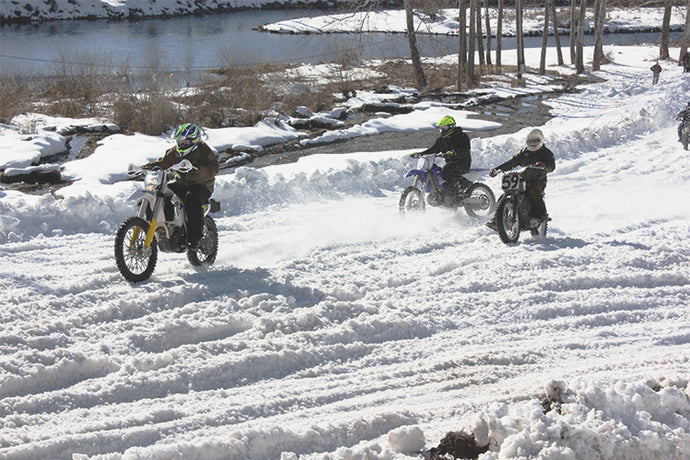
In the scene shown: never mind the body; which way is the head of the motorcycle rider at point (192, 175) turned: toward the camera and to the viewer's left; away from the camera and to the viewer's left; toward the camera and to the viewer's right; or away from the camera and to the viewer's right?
toward the camera and to the viewer's left

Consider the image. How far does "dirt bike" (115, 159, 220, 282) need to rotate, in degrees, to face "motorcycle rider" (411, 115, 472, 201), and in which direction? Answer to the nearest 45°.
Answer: approximately 180°

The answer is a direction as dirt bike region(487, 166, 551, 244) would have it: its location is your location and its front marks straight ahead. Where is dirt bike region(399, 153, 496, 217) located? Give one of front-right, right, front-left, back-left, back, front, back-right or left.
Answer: right

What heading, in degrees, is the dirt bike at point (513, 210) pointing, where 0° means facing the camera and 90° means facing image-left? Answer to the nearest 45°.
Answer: approximately 45°

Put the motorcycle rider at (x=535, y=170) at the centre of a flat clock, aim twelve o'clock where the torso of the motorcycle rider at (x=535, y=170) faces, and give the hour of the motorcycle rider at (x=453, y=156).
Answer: the motorcycle rider at (x=453, y=156) is roughly at 3 o'clock from the motorcycle rider at (x=535, y=170).

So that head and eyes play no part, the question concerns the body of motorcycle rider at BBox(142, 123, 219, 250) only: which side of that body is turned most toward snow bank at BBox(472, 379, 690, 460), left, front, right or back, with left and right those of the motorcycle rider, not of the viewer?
left

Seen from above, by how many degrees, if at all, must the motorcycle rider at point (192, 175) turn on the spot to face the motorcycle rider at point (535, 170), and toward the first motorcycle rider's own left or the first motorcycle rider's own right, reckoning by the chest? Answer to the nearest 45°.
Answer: approximately 135° to the first motorcycle rider's own left

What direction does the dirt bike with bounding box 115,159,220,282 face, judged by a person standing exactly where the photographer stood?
facing the viewer and to the left of the viewer
